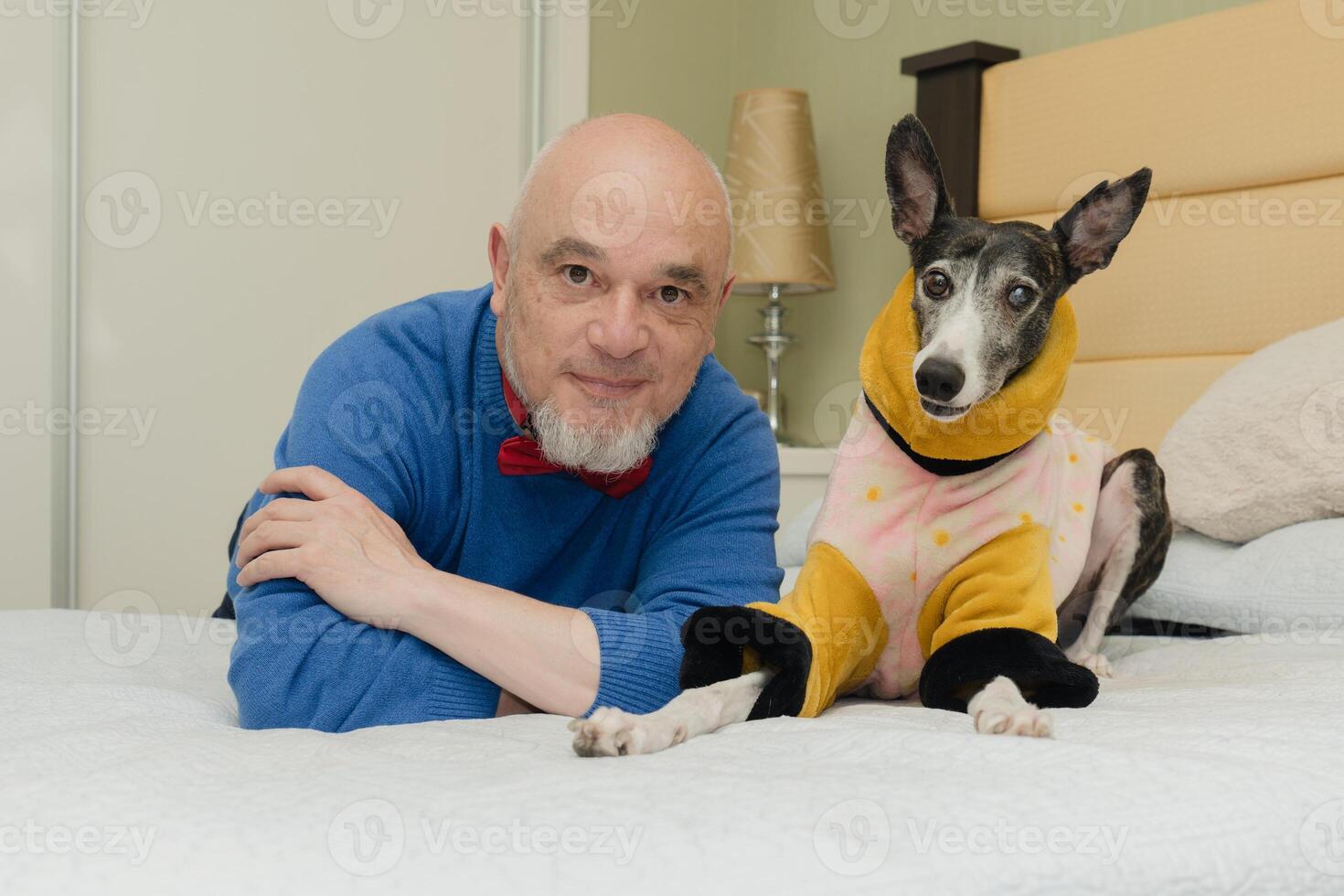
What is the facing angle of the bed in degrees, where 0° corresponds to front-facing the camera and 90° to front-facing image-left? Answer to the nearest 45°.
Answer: approximately 45°

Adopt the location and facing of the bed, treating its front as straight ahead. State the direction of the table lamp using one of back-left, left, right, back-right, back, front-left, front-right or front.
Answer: back-right

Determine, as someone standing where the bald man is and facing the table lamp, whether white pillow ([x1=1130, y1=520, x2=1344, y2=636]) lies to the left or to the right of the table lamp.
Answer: right
